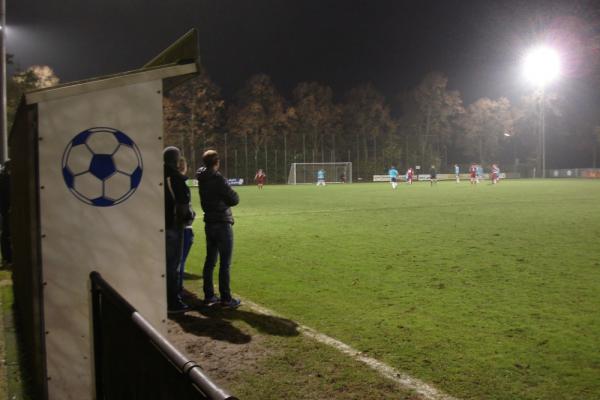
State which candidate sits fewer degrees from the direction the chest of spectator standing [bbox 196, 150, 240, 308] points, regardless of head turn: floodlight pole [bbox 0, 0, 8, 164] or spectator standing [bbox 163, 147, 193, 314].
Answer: the floodlight pole

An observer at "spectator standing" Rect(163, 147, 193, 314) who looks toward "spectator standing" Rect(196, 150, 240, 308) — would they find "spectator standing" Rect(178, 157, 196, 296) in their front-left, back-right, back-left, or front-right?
front-left

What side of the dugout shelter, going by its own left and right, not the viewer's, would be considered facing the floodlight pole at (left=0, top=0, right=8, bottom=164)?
left

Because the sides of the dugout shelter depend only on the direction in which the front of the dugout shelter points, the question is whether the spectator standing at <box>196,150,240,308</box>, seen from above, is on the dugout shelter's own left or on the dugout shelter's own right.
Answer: on the dugout shelter's own left

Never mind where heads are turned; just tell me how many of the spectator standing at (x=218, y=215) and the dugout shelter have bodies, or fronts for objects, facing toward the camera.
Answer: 0

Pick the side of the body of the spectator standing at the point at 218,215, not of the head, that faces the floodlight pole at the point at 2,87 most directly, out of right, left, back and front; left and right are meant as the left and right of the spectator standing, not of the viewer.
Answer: left

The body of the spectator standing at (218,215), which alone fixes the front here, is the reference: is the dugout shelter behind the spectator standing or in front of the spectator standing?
behind

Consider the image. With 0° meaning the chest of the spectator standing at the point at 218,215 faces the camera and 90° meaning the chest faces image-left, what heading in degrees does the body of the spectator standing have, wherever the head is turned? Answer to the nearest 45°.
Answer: approximately 225°

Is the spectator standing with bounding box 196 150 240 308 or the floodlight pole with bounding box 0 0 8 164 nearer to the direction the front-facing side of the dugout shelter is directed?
the spectator standing

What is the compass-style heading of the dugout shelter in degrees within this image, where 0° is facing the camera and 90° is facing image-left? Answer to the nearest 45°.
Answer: approximately 270°
